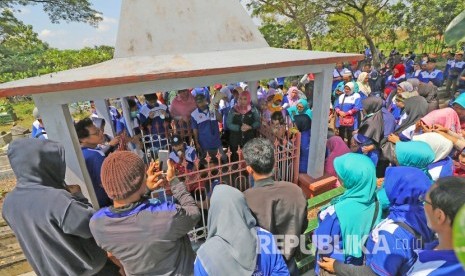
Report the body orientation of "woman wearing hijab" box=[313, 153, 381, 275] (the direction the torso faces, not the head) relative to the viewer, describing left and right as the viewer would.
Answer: facing away from the viewer and to the left of the viewer

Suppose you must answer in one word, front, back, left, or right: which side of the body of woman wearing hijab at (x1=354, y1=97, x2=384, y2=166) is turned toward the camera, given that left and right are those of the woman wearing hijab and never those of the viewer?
left

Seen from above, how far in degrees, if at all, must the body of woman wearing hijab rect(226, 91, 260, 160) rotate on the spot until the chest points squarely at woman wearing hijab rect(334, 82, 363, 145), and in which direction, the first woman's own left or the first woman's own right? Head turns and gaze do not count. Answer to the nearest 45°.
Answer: approximately 135° to the first woman's own left

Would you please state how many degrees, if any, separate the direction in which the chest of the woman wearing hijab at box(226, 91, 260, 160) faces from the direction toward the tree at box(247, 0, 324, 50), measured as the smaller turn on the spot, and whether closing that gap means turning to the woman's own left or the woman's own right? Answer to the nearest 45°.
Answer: approximately 180°

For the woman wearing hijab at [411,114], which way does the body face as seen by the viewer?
to the viewer's left

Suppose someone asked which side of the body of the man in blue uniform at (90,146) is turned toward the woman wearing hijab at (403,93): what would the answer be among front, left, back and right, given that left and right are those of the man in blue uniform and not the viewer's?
front

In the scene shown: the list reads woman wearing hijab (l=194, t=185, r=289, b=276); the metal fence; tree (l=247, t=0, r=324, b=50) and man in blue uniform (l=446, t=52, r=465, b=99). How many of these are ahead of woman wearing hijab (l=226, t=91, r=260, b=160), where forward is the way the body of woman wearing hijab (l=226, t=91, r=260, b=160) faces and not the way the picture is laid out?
2

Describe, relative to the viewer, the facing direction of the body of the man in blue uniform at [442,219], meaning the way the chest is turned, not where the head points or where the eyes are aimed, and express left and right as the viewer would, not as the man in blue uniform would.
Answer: facing away from the viewer and to the left of the viewer

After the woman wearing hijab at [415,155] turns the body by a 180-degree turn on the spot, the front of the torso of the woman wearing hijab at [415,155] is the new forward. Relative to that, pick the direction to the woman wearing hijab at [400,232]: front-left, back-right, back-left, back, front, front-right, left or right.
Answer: right

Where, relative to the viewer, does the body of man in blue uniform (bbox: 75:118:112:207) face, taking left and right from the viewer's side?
facing to the right of the viewer

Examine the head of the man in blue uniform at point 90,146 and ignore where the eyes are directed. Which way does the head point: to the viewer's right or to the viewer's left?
to the viewer's right

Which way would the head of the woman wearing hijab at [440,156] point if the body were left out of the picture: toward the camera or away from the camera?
away from the camera

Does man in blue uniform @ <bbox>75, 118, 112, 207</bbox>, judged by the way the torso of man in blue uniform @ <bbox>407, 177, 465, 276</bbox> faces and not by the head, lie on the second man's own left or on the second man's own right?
on the second man's own left

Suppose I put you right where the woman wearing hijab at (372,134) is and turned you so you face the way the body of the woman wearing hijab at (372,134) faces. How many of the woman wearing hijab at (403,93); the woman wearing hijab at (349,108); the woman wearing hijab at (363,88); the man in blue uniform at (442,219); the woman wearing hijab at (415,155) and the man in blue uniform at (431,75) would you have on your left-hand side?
2

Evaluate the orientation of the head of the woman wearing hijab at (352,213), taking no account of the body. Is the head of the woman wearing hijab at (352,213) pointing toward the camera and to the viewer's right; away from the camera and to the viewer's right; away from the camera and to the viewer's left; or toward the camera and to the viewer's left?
away from the camera and to the viewer's left
